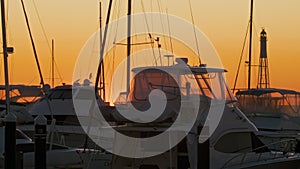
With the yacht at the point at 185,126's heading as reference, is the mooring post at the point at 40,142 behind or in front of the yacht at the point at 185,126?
behind

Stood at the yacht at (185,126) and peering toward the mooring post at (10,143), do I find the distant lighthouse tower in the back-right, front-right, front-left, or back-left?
back-right

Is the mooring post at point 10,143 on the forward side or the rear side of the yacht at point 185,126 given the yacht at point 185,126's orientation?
on the rear side

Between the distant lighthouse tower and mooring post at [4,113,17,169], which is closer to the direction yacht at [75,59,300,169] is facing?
the distant lighthouse tower

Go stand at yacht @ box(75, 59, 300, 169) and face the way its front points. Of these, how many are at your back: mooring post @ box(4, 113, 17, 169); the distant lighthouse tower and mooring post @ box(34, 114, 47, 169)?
2

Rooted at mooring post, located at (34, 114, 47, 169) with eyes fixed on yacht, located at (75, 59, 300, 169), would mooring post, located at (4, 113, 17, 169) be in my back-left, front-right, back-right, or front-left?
back-left

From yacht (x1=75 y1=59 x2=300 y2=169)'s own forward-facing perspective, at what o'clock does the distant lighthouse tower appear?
The distant lighthouse tower is roughly at 11 o'clock from the yacht.
